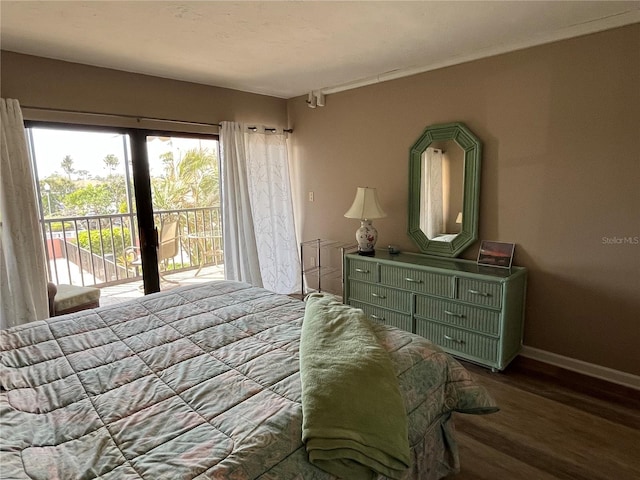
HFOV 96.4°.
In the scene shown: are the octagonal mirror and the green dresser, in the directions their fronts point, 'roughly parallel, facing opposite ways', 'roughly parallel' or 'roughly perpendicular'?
roughly parallel

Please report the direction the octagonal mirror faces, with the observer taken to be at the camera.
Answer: facing the viewer and to the left of the viewer

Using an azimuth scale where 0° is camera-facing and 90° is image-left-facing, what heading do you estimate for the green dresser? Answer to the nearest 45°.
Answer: approximately 45°

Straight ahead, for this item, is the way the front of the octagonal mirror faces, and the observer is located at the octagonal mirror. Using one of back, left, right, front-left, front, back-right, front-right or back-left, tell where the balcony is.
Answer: front-right

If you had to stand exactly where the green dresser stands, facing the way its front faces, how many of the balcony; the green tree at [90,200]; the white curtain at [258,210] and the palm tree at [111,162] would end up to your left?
0

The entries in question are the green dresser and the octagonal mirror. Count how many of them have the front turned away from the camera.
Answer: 0

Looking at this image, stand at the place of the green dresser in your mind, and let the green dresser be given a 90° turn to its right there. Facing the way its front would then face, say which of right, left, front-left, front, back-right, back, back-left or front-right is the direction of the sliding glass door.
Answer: front-left
